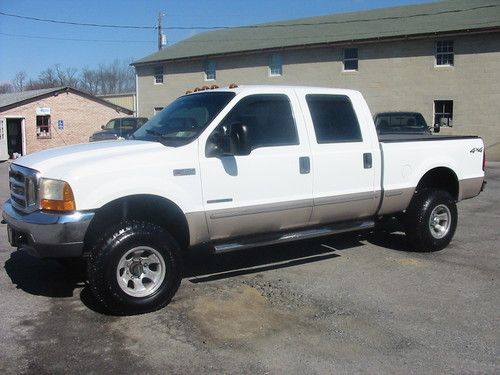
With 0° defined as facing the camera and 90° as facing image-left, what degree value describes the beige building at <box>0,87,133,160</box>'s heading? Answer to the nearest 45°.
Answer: approximately 315°

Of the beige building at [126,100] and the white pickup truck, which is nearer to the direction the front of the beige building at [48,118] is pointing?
the white pickup truck

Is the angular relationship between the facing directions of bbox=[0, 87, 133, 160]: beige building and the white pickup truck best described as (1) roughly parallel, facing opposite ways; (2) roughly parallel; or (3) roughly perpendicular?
roughly perpendicular

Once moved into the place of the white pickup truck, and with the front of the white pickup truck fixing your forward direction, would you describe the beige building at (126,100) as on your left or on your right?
on your right

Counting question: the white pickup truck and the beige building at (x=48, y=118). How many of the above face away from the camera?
0

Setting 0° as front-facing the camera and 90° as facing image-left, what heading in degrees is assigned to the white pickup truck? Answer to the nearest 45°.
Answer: approximately 45°

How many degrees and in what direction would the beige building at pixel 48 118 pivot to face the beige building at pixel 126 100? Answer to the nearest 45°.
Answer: approximately 135° to its left

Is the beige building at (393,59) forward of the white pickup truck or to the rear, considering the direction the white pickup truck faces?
to the rear

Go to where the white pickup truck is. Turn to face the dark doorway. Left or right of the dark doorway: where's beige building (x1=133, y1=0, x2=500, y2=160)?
right
